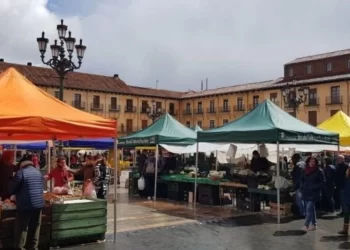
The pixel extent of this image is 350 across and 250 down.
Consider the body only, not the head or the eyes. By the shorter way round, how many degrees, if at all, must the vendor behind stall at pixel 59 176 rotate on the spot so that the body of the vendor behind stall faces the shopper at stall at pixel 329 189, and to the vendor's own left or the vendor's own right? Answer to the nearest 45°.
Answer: approximately 90° to the vendor's own left

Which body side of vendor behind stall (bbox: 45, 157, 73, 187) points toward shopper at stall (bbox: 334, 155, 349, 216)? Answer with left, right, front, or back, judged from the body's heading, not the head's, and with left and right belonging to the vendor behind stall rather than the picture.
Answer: left

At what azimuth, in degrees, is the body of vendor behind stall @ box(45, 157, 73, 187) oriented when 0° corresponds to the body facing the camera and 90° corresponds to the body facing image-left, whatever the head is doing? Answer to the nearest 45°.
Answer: approximately 0°

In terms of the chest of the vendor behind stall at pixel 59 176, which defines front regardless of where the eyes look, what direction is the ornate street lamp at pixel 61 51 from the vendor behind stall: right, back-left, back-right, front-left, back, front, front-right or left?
back

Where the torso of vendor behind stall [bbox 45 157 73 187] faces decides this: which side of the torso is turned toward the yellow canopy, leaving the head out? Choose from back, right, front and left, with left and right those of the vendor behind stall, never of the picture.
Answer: left

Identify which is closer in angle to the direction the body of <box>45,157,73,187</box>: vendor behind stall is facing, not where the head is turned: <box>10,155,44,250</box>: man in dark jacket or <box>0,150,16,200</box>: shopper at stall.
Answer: the man in dark jacket

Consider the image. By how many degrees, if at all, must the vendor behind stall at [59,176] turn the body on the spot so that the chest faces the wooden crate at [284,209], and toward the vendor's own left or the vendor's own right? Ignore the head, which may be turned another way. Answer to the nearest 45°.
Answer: approximately 90° to the vendor's own left

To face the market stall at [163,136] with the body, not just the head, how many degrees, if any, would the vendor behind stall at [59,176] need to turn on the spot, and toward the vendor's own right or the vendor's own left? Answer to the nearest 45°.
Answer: approximately 135° to the vendor's own left

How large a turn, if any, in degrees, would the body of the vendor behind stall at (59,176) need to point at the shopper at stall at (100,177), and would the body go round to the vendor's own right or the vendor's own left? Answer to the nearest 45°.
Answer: approximately 135° to the vendor's own left

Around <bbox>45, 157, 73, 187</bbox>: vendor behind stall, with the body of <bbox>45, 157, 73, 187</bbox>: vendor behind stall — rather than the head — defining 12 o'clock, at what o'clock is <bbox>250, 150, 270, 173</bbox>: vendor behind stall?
<bbox>250, 150, 270, 173</bbox>: vendor behind stall is roughly at 8 o'clock from <bbox>45, 157, 73, 187</bbox>: vendor behind stall.

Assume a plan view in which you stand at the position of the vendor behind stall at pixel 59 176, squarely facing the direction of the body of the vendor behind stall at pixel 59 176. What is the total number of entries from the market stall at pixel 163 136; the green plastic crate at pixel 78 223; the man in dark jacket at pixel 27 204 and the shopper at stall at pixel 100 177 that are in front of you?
2
